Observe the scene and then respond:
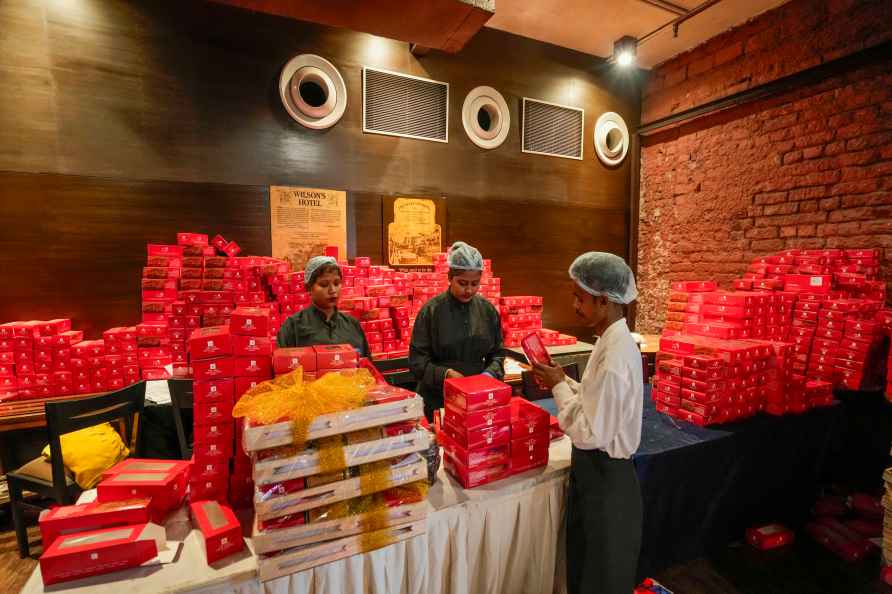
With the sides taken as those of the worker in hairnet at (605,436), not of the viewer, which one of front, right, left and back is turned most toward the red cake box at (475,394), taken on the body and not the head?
front

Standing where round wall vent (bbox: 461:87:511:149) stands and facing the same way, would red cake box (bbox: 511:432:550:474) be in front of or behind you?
in front

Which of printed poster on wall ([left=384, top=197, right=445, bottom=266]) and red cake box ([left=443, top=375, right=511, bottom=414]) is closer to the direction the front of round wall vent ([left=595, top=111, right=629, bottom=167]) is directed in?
the red cake box

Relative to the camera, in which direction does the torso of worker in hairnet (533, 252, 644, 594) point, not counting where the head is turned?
to the viewer's left

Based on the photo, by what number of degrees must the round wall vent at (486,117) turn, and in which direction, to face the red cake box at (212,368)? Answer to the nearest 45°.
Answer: approximately 45° to its right

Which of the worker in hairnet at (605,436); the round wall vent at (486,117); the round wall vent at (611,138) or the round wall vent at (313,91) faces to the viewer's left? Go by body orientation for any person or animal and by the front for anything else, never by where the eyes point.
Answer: the worker in hairnet

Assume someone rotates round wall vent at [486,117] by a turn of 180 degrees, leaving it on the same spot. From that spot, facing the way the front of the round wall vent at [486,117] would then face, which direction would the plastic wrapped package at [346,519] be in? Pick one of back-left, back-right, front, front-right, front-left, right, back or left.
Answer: back-left

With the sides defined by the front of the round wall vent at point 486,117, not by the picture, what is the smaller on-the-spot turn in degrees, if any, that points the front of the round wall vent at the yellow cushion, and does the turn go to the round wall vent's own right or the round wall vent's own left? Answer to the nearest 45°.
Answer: approximately 90° to the round wall vent's own right

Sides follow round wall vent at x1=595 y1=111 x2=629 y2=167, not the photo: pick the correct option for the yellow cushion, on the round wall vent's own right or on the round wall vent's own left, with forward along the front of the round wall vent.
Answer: on the round wall vent's own right

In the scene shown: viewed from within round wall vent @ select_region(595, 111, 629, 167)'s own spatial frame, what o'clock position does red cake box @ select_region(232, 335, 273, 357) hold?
The red cake box is roughly at 2 o'clock from the round wall vent.

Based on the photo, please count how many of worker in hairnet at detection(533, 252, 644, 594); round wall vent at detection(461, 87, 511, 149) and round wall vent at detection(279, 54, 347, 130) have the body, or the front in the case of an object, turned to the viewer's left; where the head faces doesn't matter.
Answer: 1

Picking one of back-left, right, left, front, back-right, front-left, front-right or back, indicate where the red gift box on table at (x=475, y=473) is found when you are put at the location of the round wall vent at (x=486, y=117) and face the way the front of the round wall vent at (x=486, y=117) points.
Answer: front-right

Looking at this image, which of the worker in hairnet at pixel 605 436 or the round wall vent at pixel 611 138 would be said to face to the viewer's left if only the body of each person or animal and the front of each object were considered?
the worker in hairnet
